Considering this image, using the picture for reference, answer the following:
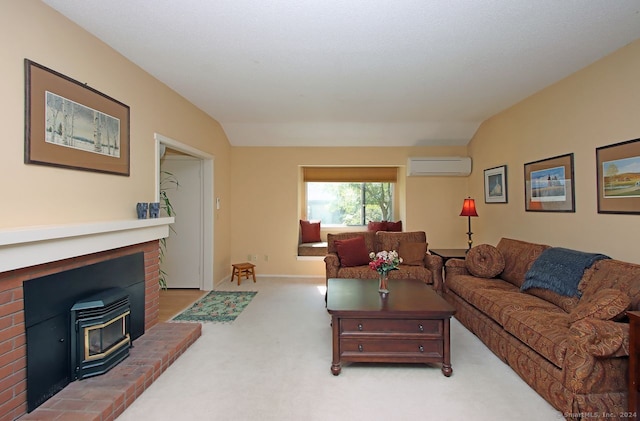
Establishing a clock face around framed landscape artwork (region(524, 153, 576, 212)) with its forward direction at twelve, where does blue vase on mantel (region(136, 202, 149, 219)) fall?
The blue vase on mantel is roughly at 12 o'clock from the framed landscape artwork.

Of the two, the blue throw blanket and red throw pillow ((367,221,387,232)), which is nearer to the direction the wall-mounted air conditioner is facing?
the blue throw blanket

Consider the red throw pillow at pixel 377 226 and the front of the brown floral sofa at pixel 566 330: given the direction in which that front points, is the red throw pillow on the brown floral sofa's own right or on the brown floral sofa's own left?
on the brown floral sofa's own right

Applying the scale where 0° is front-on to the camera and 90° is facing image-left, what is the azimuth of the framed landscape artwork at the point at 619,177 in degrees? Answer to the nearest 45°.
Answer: approximately 45°

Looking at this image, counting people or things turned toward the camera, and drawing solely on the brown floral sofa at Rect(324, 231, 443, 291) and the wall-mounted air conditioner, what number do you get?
2

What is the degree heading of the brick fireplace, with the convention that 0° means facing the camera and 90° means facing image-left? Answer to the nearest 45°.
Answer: approximately 315°

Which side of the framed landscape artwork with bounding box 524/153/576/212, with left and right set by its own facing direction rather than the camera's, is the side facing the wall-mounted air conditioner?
right

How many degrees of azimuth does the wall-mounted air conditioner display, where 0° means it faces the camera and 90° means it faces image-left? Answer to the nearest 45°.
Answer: approximately 0°

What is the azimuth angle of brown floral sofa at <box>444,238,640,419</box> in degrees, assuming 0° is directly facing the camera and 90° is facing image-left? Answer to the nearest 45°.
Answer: approximately 45°

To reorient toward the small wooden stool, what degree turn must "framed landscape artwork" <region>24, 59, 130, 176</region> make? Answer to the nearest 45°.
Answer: approximately 90° to its left

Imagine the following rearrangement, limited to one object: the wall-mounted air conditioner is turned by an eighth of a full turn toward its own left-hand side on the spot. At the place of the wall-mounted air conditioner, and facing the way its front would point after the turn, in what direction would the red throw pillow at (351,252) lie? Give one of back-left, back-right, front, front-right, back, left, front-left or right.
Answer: right
